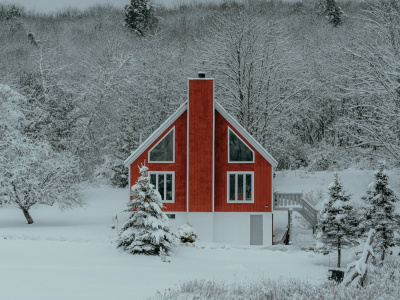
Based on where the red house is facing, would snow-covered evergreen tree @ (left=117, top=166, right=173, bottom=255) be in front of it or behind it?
in front

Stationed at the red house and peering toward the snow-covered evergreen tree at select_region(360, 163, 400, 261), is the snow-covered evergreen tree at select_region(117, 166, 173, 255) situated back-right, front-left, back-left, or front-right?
front-right

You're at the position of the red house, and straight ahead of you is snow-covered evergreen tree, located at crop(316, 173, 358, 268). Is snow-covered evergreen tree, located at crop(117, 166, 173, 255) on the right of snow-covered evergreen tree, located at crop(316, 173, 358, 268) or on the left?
right

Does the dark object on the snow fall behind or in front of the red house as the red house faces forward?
in front

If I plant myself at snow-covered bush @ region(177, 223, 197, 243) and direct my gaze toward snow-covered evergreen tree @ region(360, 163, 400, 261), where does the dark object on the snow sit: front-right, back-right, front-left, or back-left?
front-right

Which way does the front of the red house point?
toward the camera

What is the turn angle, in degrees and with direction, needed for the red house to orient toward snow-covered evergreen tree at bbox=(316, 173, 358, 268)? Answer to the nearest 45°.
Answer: approximately 45° to its left

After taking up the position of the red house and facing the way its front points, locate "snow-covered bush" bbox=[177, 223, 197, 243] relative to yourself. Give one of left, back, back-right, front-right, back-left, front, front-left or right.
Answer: front

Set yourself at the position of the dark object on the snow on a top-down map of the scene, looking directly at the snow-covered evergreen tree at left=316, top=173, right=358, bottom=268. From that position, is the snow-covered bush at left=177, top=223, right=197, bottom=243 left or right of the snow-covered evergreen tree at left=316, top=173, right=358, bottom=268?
left
